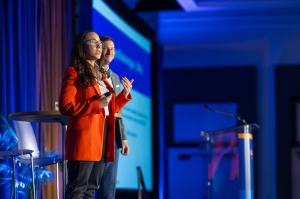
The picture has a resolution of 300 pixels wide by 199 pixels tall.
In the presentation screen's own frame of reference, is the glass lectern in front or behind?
in front

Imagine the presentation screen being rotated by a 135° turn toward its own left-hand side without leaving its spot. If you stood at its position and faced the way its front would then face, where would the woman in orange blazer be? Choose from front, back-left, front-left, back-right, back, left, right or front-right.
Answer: back

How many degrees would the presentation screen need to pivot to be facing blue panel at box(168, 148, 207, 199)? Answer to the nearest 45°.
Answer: approximately 135° to its left
